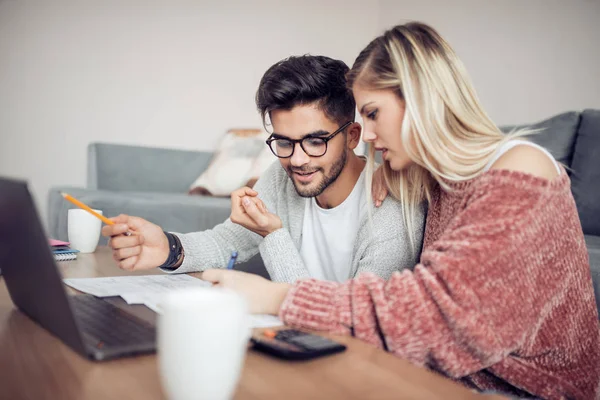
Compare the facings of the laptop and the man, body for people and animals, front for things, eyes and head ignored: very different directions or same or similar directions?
very different directions

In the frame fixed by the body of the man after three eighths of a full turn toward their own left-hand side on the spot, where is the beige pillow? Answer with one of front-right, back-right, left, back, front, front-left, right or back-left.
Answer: left

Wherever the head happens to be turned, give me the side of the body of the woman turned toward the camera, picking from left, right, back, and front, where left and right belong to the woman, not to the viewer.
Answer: left

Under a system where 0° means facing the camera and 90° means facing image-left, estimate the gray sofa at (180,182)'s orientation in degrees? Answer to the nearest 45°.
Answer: approximately 0°

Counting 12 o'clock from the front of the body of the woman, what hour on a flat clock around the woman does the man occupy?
The man is roughly at 2 o'clock from the woman.

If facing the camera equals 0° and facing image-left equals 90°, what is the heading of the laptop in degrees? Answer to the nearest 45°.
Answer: approximately 225°

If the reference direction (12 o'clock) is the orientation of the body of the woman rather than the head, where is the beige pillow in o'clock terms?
The beige pillow is roughly at 2 o'clock from the woman.

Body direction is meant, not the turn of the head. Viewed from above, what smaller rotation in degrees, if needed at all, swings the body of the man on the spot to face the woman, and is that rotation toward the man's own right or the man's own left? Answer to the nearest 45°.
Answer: approximately 45° to the man's own left
